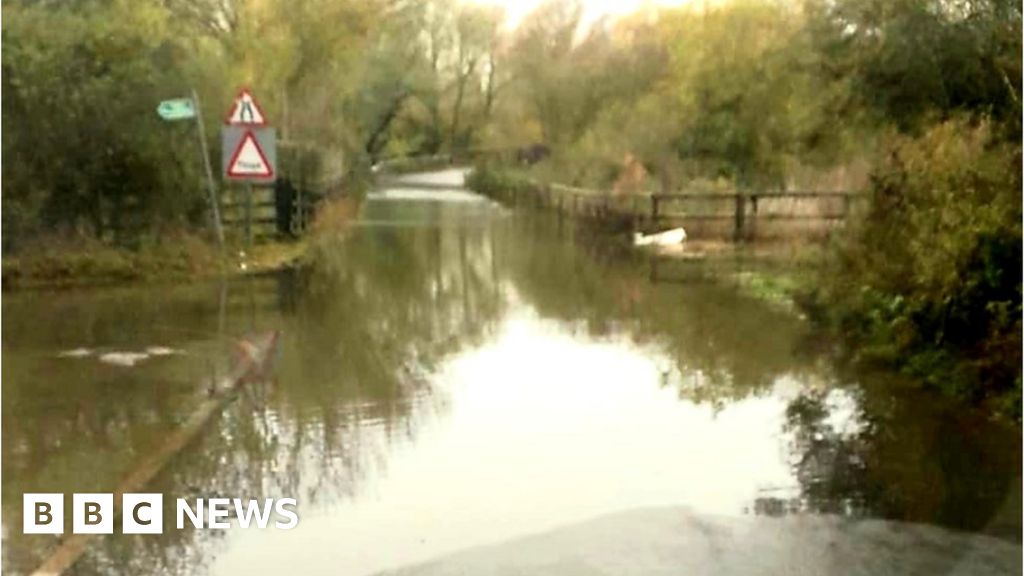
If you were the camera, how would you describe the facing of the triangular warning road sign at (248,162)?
facing the viewer

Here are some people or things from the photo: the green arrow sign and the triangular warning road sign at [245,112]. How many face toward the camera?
2

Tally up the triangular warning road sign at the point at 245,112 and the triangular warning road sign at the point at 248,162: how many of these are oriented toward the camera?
2

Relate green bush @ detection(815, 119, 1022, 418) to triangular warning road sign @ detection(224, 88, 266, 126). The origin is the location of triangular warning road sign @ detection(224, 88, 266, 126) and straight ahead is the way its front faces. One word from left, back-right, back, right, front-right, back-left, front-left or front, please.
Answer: front-left

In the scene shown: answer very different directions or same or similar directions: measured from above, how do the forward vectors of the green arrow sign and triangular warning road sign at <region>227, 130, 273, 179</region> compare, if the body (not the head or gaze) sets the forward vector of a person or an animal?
same or similar directions

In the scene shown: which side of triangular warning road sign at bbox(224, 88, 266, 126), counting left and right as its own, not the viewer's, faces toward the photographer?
front

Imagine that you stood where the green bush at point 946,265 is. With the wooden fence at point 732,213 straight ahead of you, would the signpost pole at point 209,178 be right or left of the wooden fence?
left

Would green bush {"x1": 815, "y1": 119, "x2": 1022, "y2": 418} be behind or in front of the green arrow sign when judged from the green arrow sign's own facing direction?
in front

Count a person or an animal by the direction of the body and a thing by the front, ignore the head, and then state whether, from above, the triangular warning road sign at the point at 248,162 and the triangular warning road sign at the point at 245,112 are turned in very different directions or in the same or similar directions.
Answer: same or similar directions

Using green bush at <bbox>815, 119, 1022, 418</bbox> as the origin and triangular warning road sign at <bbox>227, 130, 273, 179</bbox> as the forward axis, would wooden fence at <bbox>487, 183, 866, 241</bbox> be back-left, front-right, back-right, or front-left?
front-right

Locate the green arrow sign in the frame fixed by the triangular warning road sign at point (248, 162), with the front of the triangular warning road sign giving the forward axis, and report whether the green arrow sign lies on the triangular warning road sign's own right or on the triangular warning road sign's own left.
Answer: on the triangular warning road sign's own right

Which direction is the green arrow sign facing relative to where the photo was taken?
toward the camera

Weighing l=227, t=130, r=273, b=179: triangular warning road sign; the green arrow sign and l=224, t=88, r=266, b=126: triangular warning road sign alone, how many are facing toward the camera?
3
